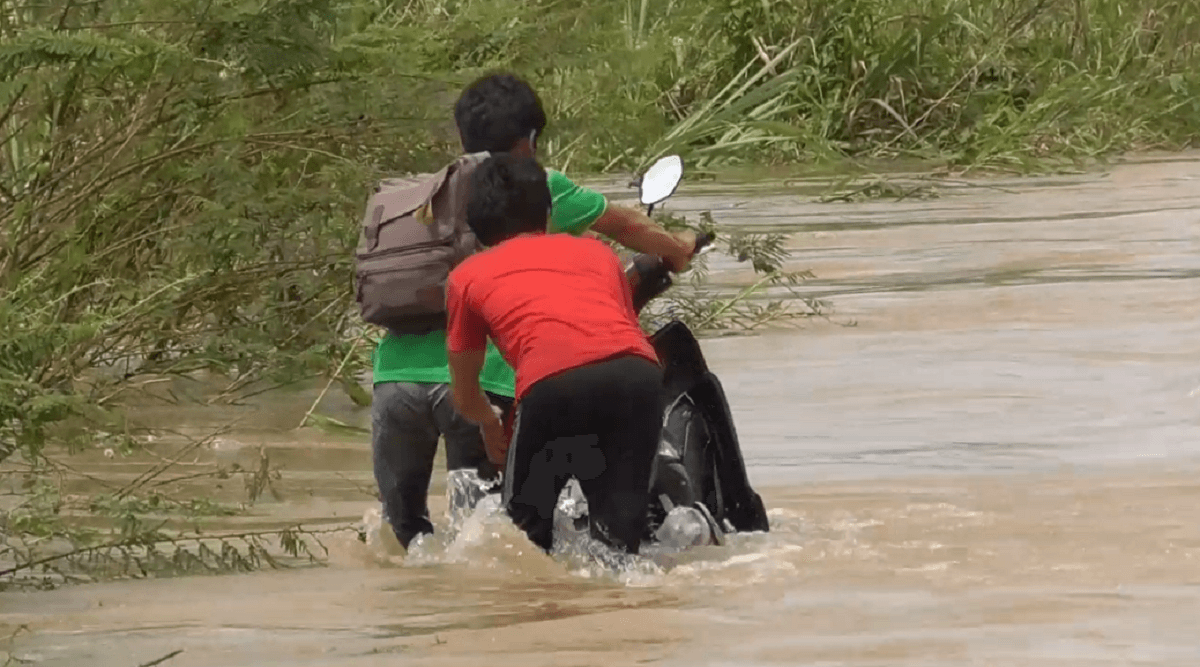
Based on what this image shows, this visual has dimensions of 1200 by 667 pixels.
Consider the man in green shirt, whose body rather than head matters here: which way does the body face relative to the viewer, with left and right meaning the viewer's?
facing away from the viewer and to the right of the viewer

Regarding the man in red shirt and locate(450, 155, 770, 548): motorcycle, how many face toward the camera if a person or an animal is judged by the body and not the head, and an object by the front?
0

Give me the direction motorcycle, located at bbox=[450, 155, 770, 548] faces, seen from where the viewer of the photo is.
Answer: facing away from the viewer and to the right of the viewer

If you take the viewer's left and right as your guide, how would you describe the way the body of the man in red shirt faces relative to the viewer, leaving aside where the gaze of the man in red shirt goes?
facing away from the viewer and to the left of the viewer

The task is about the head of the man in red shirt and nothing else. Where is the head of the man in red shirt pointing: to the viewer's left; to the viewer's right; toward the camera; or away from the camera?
away from the camera

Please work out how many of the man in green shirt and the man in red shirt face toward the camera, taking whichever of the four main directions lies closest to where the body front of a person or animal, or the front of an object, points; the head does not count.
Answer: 0
